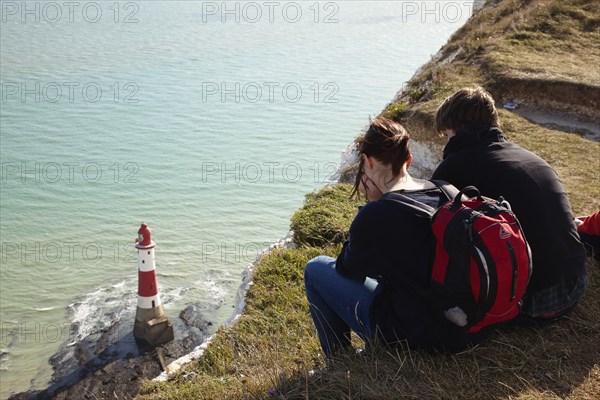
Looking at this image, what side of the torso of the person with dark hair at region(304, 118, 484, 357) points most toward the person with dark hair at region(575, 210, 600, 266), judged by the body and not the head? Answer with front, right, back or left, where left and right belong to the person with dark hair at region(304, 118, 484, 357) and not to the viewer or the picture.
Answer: right

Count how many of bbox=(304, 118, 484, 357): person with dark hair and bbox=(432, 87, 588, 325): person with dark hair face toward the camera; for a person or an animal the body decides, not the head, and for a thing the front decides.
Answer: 0

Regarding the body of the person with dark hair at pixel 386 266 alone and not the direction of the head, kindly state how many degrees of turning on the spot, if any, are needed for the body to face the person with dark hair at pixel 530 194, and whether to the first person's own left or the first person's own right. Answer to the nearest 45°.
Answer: approximately 90° to the first person's own right

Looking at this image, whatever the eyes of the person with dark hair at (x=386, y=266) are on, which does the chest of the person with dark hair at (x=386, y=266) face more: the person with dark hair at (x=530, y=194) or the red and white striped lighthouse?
the red and white striped lighthouse

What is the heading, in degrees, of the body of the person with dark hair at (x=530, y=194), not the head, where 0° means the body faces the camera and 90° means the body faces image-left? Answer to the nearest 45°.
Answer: approximately 135°

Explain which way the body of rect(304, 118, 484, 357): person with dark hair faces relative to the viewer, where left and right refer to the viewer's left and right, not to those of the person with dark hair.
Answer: facing away from the viewer and to the left of the viewer

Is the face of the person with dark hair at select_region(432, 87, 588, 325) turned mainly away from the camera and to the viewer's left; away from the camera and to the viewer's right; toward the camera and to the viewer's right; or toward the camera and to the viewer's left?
away from the camera and to the viewer's left

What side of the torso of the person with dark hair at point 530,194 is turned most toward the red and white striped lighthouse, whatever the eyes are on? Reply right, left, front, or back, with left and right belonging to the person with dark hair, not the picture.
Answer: front
